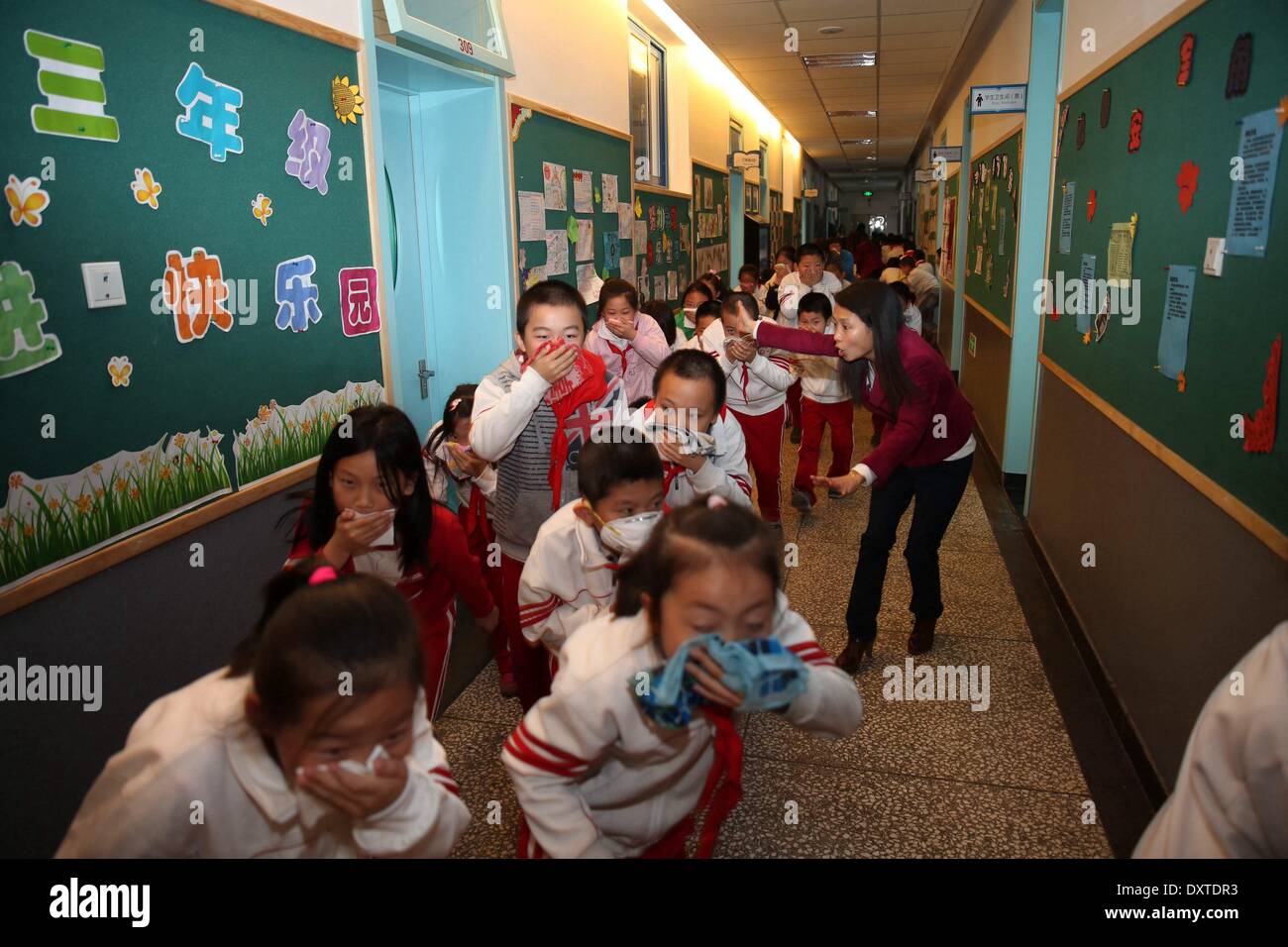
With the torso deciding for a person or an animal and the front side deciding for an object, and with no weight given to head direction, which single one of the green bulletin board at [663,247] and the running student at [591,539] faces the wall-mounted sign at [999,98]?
the green bulletin board

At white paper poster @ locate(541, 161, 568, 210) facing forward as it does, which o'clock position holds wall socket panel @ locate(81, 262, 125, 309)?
The wall socket panel is roughly at 2 o'clock from the white paper poster.

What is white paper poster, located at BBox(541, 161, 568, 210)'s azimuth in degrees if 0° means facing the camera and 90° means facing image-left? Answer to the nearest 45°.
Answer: approximately 315°

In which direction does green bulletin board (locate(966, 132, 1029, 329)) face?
to the viewer's left

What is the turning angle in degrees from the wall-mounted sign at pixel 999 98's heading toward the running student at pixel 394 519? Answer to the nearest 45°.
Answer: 0° — it already faces them

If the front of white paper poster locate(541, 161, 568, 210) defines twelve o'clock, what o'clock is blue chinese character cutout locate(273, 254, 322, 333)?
The blue chinese character cutout is roughly at 2 o'clock from the white paper poster.

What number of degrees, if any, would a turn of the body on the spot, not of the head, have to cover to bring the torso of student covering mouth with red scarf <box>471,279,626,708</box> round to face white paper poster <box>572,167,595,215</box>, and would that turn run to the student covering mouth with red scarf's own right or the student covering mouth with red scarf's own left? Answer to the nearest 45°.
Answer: approximately 135° to the student covering mouth with red scarf's own left

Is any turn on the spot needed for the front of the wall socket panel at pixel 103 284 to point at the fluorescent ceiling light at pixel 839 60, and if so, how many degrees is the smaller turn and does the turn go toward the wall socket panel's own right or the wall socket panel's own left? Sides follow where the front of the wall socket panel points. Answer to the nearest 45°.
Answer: approximately 90° to the wall socket panel's own left
